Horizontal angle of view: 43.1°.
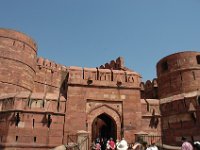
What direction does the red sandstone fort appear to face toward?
toward the camera
